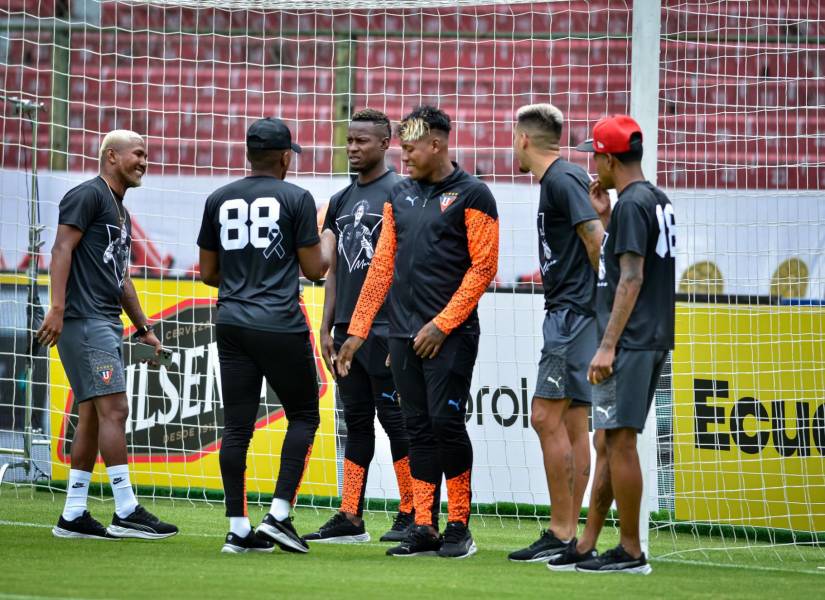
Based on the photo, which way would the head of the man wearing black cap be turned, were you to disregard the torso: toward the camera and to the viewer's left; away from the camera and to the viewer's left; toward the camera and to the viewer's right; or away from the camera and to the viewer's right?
away from the camera and to the viewer's right

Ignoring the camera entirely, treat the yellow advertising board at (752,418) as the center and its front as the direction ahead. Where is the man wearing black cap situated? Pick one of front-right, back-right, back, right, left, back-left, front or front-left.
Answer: front-right

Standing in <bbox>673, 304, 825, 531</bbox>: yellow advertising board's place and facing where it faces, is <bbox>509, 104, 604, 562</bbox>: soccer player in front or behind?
in front

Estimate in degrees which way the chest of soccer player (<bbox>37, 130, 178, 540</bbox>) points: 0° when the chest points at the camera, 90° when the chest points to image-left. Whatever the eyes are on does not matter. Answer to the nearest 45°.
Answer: approximately 270°

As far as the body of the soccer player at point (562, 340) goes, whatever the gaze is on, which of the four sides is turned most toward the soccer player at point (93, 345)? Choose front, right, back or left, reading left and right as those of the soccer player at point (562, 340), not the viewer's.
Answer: front

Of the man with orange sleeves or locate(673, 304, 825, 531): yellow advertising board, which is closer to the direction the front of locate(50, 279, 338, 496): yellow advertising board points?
the man with orange sleeves

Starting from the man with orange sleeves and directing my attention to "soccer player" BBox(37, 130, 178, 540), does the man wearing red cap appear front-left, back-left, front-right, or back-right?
back-left

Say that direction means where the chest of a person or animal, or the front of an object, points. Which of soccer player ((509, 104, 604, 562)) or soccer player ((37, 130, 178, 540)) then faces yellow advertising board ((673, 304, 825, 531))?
soccer player ((37, 130, 178, 540))

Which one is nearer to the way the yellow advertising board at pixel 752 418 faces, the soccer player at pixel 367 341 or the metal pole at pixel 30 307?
the soccer player

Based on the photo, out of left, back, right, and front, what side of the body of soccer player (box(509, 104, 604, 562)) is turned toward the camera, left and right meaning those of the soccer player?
left

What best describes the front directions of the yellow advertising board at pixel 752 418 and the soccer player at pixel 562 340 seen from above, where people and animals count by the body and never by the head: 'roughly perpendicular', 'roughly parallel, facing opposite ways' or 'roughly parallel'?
roughly perpendicular

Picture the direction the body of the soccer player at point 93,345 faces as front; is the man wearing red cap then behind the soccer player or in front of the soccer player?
in front

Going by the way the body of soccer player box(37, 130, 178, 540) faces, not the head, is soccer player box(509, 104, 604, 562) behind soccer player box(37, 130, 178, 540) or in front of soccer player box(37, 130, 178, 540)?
in front

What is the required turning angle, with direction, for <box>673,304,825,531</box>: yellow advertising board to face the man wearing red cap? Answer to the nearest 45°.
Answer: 0° — it already faces them

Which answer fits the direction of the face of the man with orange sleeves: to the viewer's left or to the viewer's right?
to the viewer's left
